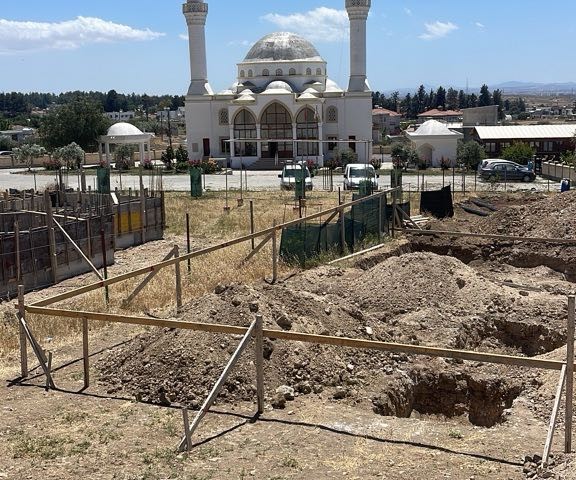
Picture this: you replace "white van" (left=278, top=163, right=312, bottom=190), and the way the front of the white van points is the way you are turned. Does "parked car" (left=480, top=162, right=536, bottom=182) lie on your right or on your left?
on your left

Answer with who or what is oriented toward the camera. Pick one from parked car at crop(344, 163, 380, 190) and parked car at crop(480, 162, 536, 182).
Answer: parked car at crop(344, 163, 380, 190)

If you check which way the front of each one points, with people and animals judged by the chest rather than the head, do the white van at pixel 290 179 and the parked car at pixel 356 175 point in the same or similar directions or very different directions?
same or similar directions

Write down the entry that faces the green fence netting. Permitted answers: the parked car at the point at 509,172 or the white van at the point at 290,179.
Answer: the white van

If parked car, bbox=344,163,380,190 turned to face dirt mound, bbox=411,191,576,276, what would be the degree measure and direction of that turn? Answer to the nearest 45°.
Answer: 0° — it already faces it

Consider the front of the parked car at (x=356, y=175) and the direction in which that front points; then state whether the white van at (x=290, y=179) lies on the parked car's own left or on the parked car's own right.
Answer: on the parked car's own right

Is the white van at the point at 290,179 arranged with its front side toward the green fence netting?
yes

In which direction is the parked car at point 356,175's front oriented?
toward the camera

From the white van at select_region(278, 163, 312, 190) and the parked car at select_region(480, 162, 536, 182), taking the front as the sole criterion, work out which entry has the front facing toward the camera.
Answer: the white van

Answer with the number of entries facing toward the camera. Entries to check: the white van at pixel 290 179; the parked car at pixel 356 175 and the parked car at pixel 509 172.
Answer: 2

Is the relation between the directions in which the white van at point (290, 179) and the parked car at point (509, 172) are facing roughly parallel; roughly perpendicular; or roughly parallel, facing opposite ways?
roughly perpendicular

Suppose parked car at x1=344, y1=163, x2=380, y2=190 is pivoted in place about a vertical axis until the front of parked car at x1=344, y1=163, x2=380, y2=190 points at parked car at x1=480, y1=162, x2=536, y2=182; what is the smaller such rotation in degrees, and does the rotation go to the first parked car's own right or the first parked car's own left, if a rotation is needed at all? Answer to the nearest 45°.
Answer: approximately 135° to the first parked car's own left

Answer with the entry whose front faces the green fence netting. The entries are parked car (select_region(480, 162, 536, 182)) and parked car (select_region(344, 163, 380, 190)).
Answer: parked car (select_region(344, 163, 380, 190))
